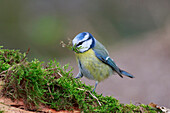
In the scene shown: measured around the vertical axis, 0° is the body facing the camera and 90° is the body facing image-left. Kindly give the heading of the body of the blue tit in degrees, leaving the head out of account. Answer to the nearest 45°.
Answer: approximately 45°
